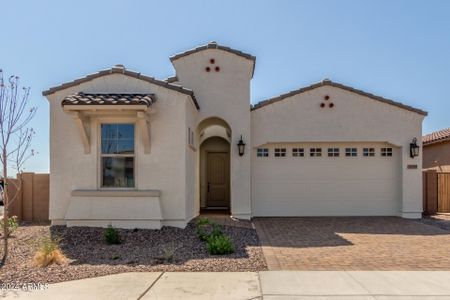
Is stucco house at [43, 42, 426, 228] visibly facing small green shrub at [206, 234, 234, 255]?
yes

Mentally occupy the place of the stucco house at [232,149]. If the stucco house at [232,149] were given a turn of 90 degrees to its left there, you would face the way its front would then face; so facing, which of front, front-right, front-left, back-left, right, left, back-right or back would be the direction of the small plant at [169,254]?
right

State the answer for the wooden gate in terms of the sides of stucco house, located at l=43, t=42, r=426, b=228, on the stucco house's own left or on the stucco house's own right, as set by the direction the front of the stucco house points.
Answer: on the stucco house's own left

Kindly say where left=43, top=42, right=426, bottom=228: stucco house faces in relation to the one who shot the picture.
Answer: facing the viewer

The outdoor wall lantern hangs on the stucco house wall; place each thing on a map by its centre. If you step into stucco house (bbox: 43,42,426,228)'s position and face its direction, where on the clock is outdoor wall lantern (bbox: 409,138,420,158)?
The outdoor wall lantern is roughly at 9 o'clock from the stucco house.

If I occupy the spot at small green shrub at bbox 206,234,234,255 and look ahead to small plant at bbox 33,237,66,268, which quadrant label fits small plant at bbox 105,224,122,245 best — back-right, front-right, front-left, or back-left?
front-right

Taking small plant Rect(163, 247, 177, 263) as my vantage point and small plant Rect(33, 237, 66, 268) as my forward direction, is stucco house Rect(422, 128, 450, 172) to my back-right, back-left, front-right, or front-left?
back-right

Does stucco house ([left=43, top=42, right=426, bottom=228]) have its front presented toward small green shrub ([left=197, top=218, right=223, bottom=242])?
yes

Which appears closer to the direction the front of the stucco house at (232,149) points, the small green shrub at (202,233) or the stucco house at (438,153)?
the small green shrub

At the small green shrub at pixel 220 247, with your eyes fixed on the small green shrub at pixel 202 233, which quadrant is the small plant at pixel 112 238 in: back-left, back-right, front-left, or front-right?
front-left

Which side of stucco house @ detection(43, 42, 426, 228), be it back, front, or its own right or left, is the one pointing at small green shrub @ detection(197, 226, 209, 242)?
front

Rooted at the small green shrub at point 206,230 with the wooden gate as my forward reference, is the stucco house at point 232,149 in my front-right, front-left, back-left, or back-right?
front-left

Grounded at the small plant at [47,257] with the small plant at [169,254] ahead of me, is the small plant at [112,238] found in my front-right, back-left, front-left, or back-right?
front-left
